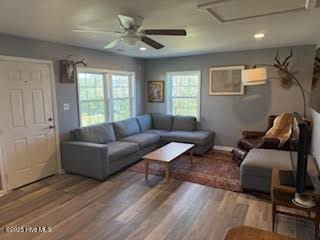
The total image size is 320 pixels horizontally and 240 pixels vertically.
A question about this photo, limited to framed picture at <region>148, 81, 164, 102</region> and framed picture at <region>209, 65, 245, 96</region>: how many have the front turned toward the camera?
2

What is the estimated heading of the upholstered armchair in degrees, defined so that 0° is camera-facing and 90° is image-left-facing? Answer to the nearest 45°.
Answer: approximately 45°

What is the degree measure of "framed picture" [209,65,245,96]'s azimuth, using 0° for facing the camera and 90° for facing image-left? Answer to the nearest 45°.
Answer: approximately 0°

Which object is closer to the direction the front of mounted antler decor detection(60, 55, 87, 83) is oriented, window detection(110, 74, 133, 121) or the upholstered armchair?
the upholstered armchair

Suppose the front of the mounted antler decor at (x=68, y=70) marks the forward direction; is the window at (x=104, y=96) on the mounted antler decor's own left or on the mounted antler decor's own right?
on the mounted antler decor's own left

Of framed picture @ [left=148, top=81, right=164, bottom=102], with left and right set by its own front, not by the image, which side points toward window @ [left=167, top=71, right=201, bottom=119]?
left

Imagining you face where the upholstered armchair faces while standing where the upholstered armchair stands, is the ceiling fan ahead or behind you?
ahead

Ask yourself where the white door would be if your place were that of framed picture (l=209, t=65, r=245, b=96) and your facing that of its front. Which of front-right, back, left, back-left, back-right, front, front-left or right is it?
front-right

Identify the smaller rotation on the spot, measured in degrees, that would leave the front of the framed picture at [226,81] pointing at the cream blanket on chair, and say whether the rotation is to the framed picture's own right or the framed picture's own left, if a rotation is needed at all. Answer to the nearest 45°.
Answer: approximately 45° to the framed picture's own left

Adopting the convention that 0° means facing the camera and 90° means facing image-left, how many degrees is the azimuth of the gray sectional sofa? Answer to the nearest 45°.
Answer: approximately 315°

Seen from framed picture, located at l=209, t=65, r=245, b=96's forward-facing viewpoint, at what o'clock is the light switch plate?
The light switch plate is roughly at 2 o'clock from the framed picture.

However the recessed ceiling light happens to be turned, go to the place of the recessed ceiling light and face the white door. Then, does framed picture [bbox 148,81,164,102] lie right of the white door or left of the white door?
right

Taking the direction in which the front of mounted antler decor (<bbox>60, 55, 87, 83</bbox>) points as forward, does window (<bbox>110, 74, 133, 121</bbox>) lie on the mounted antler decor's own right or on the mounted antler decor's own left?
on the mounted antler decor's own left
